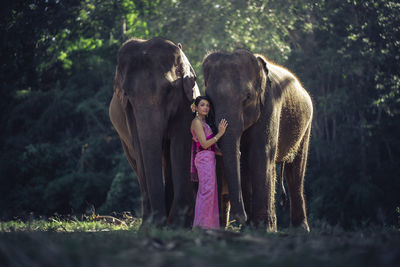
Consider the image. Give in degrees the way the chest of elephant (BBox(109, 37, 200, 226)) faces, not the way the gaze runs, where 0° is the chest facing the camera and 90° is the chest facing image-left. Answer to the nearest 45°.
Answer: approximately 0°

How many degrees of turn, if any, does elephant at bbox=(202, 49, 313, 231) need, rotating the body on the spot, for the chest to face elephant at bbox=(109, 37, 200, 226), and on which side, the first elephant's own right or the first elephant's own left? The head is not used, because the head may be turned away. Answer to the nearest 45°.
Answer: approximately 45° to the first elephant's own right

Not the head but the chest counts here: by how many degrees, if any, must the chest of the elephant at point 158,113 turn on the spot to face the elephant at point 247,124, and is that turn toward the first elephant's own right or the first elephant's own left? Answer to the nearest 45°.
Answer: approximately 90° to the first elephant's own left

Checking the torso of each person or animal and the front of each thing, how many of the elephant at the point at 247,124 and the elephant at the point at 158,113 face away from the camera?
0

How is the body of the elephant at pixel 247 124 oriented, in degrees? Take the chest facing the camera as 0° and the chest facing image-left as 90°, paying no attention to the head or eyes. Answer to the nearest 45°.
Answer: approximately 45°
